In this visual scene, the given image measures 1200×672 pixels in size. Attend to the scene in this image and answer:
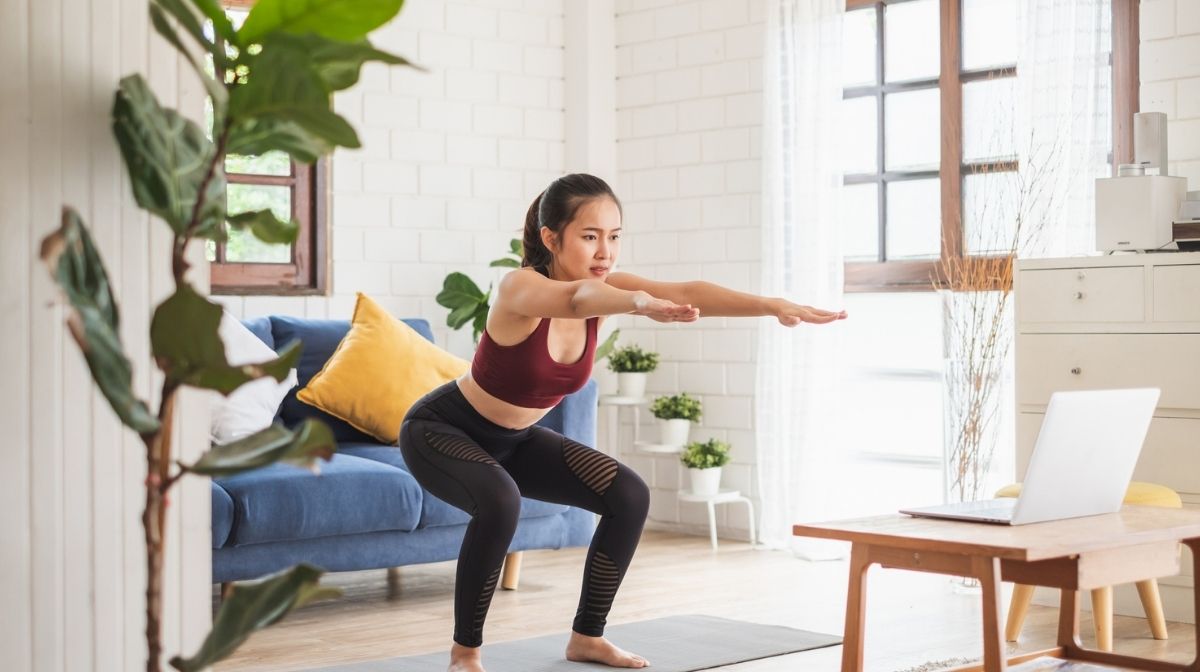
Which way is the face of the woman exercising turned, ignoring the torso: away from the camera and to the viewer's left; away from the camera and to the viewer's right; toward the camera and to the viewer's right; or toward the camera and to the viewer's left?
toward the camera and to the viewer's right

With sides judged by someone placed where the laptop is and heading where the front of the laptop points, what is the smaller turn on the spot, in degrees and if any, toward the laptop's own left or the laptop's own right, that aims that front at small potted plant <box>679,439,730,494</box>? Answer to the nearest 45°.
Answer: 0° — it already faces it

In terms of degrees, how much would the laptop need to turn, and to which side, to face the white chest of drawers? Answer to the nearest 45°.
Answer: approximately 45° to its right

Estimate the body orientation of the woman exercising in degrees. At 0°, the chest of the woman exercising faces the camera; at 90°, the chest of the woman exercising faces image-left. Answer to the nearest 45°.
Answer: approximately 315°

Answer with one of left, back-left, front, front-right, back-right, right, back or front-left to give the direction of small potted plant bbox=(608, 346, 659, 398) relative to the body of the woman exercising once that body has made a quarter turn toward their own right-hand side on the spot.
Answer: back-right

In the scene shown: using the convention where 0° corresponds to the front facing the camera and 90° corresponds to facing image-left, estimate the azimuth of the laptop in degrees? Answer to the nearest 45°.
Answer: approximately 135°

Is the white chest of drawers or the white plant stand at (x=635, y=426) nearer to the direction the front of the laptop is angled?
the white plant stand

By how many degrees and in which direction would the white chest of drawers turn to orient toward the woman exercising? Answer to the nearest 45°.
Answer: approximately 45° to its right

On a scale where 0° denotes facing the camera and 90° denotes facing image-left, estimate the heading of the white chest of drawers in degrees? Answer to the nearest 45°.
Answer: approximately 0°

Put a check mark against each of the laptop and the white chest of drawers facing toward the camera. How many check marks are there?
1
